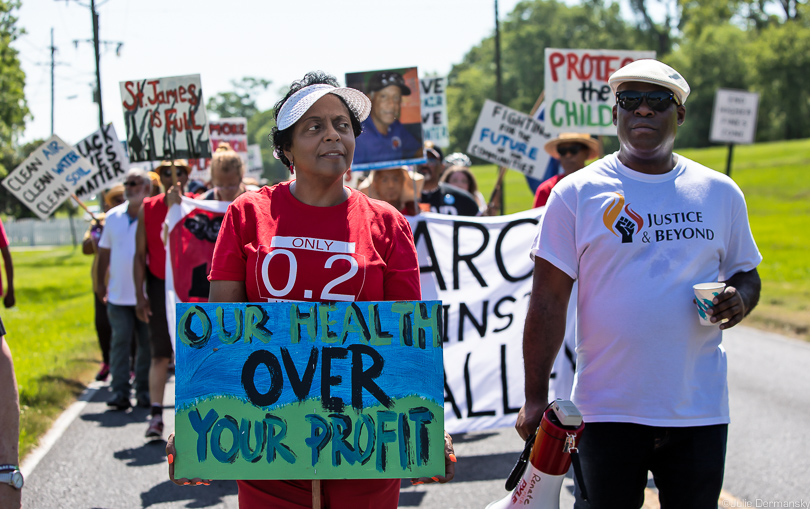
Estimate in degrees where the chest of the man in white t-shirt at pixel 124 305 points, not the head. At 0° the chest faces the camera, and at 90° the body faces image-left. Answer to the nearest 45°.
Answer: approximately 315°

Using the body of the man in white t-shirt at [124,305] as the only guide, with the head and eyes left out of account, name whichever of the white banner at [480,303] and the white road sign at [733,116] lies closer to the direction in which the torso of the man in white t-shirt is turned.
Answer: the white banner

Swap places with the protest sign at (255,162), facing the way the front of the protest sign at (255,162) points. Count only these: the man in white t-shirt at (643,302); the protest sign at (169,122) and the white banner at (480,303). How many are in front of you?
3

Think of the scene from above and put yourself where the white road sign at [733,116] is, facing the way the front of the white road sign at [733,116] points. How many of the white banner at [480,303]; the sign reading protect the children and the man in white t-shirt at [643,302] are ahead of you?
3

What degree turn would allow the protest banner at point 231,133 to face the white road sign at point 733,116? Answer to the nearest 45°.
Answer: approximately 90° to its left

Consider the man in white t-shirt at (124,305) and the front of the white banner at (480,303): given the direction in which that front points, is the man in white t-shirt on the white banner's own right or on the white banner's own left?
on the white banner's own right

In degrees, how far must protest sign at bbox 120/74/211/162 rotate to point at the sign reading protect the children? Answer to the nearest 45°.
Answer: approximately 90° to its left

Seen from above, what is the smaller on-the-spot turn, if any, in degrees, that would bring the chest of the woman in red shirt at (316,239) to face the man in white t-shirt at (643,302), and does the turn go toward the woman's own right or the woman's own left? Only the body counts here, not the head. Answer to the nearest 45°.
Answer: approximately 90° to the woman's own left

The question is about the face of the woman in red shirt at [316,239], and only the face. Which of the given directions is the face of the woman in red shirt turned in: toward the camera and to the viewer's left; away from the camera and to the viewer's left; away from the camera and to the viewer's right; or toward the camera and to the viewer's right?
toward the camera and to the viewer's right

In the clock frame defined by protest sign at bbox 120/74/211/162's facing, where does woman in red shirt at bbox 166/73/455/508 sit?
The woman in red shirt is roughly at 12 o'clock from the protest sign.

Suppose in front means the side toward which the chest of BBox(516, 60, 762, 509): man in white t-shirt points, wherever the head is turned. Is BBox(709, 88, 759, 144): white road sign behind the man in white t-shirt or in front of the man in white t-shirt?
behind

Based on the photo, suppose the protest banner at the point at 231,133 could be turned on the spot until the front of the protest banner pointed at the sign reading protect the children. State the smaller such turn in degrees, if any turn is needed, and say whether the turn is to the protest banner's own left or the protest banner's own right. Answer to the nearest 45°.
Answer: approximately 45° to the protest banner's own left
